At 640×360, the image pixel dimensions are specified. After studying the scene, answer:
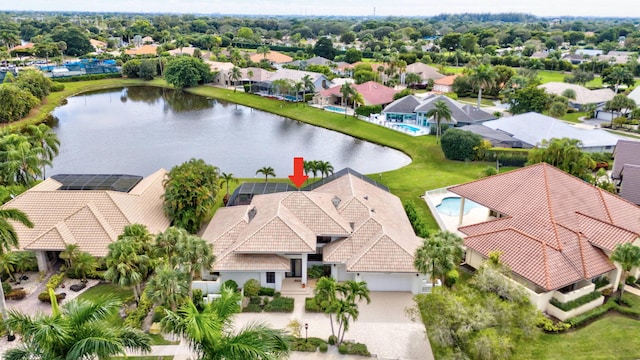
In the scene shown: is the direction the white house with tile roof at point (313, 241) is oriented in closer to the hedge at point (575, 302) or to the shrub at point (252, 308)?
the shrub

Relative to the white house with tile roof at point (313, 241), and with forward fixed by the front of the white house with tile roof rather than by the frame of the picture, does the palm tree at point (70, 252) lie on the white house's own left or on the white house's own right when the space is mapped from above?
on the white house's own right

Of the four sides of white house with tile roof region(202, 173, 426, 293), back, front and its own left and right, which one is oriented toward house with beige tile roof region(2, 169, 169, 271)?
right

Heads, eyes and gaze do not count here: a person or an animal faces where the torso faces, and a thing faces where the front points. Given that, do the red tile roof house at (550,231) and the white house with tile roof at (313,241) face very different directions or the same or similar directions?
same or similar directions

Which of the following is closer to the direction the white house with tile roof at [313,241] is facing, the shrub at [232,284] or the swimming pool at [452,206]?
the shrub

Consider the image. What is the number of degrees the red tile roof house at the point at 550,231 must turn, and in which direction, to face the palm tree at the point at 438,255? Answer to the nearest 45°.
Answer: approximately 90° to its right

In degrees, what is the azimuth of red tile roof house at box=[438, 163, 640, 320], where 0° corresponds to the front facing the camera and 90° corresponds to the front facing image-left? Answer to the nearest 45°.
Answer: approximately 315°

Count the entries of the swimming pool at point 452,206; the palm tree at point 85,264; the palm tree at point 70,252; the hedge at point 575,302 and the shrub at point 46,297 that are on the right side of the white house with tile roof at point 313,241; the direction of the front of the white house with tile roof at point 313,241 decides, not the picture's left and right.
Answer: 3

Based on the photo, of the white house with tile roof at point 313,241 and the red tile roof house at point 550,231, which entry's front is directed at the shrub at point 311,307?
the white house with tile roof

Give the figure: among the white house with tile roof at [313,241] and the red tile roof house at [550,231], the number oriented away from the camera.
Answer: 0

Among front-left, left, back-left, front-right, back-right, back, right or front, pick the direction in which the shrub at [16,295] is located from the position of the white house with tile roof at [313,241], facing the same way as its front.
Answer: right

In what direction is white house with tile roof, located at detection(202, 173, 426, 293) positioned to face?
toward the camera

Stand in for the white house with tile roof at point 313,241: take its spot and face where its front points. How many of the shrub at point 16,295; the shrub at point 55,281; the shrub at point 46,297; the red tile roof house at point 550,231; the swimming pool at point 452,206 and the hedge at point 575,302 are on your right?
3

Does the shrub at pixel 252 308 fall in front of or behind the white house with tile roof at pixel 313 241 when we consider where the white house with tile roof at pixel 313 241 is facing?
in front

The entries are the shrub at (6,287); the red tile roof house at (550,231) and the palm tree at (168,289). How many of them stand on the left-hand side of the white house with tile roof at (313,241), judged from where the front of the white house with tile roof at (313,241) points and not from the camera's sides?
1

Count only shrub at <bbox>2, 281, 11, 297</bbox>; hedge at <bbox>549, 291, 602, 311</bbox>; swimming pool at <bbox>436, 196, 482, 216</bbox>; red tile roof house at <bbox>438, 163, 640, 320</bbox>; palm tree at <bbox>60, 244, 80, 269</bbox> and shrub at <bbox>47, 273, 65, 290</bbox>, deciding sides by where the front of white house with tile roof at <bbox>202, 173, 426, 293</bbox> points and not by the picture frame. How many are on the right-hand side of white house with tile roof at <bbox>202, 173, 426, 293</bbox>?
3
